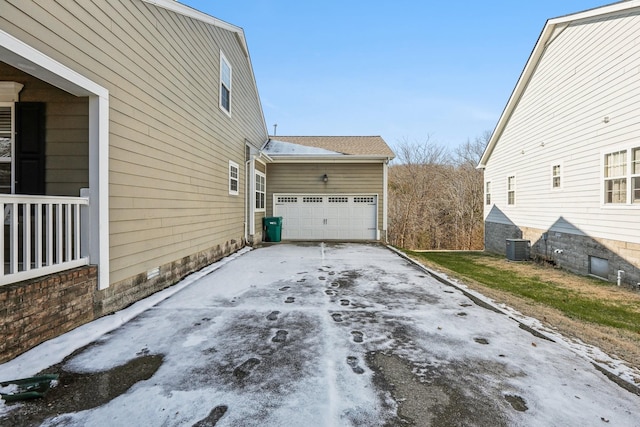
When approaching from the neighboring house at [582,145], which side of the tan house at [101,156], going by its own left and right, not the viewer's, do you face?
left

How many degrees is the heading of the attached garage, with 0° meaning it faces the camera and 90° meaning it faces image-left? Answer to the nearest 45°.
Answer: approximately 0°

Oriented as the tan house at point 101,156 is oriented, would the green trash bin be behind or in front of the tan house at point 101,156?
behind

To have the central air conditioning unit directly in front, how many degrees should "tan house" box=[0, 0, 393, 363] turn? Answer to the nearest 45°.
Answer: approximately 90° to its left

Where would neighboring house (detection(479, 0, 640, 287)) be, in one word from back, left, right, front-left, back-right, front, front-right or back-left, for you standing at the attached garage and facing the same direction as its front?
front-left
